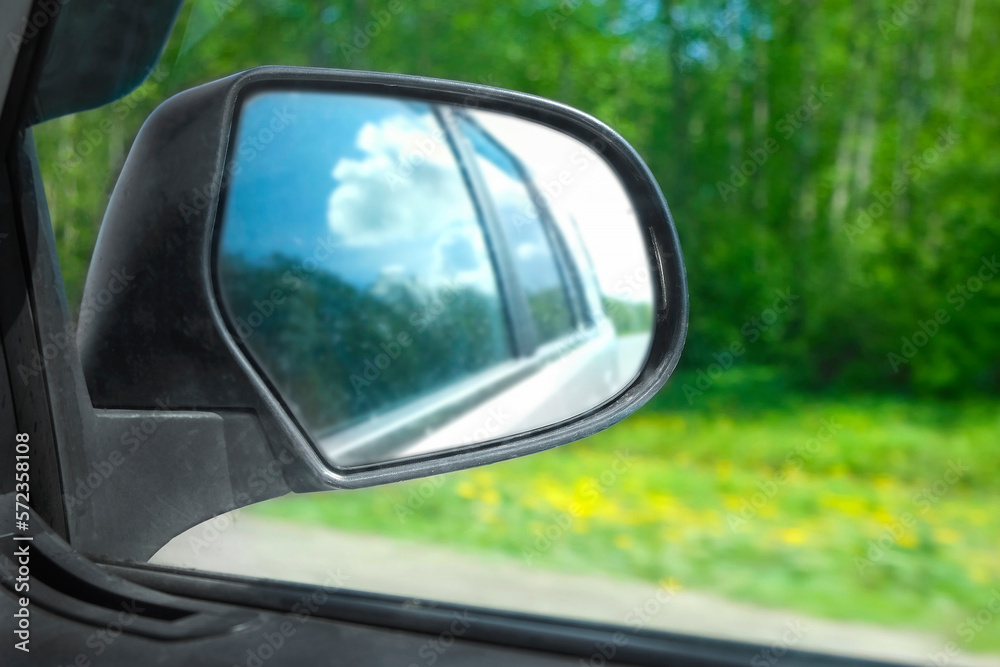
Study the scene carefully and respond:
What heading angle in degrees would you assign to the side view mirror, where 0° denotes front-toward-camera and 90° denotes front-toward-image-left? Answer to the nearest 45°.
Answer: approximately 315°
